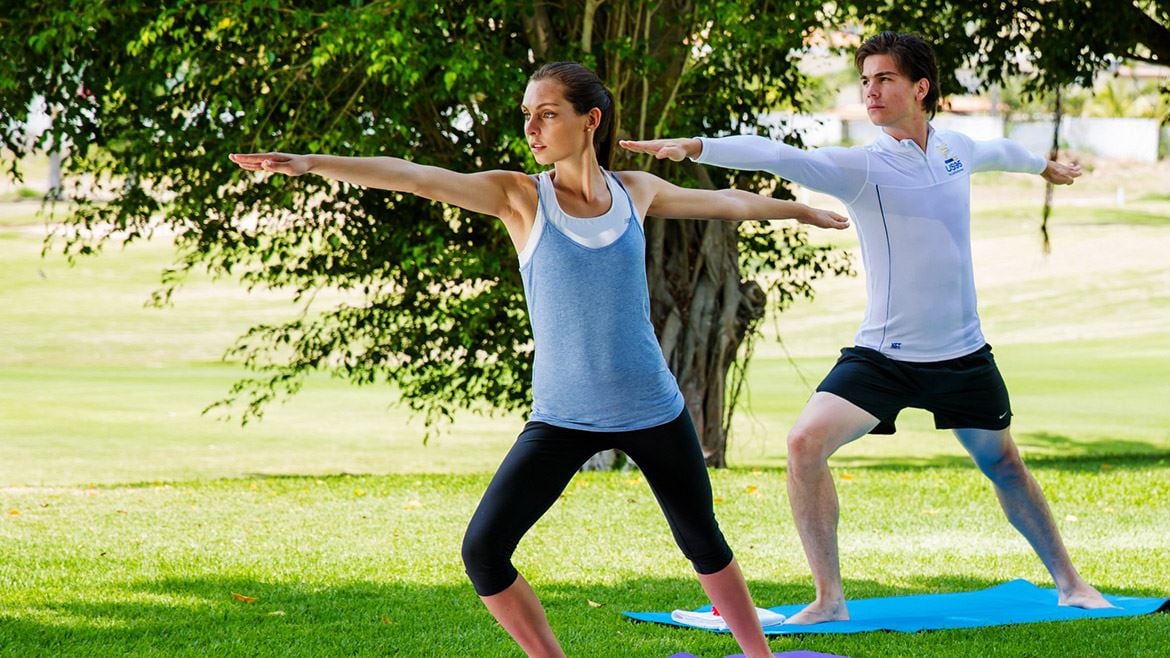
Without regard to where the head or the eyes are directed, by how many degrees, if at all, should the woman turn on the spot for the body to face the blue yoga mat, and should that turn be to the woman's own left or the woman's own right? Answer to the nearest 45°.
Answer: approximately 135° to the woman's own left

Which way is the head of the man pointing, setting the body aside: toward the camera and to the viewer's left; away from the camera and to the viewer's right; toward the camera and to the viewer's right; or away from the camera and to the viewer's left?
toward the camera and to the viewer's left

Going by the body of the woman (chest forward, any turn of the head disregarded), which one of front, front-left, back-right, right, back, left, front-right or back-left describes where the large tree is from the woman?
back

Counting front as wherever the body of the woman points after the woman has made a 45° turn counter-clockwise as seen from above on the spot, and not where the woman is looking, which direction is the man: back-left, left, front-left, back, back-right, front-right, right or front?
left

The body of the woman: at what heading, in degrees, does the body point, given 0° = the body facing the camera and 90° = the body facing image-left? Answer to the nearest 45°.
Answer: approximately 0°
